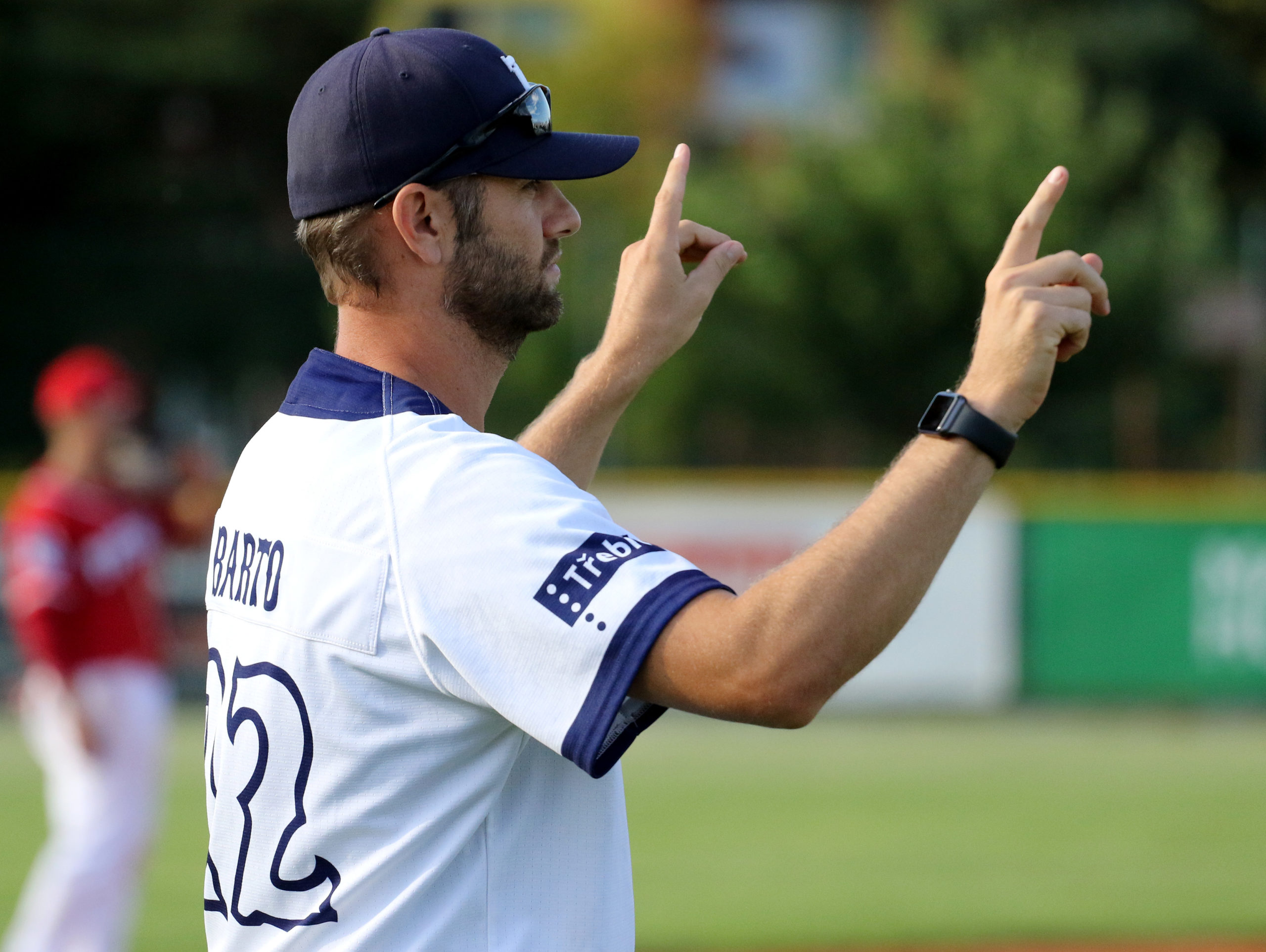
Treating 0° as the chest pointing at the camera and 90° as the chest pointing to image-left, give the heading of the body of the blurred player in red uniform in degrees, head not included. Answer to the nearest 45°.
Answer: approximately 315°

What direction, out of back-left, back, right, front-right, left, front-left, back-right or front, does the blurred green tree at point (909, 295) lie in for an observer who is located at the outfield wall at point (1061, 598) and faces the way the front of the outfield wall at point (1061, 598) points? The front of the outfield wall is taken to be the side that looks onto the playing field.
back

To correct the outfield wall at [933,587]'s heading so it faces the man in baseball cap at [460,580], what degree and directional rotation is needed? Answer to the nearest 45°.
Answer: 0° — it already faces them

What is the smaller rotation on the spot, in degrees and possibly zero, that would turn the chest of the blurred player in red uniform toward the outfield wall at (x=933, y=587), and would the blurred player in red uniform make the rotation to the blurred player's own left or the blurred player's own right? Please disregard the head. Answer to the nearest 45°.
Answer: approximately 90° to the blurred player's own left

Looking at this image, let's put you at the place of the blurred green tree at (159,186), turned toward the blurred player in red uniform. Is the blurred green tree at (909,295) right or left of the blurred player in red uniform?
left

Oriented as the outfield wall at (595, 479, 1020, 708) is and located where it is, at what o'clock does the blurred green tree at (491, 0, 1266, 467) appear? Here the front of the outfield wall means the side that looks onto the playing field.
The blurred green tree is roughly at 6 o'clock from the outfield wall.

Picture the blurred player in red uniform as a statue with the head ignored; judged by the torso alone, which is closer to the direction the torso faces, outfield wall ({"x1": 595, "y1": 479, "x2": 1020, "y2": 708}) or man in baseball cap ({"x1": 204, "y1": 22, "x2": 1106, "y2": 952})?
the man in baseball cap

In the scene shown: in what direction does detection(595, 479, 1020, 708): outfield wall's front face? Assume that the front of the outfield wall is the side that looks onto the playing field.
toward the camera

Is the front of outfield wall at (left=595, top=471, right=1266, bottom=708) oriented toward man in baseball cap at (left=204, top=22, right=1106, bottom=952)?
yes

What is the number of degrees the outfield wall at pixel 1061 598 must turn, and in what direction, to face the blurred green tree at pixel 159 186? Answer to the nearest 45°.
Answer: approximately 135° to its right

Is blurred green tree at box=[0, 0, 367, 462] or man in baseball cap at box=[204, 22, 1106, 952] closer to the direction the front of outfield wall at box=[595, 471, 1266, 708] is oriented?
the man in baseball cap

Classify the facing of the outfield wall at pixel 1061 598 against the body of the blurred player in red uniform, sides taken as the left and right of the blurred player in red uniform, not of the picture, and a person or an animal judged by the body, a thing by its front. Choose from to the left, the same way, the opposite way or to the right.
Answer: to the right

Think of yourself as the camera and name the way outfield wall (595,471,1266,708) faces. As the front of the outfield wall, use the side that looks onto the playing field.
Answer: facing the viewer

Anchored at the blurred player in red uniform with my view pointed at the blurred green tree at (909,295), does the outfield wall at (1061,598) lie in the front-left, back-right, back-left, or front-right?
front-right

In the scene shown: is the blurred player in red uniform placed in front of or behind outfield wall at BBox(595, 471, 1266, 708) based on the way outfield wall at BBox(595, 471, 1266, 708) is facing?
in front

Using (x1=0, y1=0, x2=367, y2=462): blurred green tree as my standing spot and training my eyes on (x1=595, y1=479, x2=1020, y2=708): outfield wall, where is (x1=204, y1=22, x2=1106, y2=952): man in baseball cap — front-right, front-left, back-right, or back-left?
front-right

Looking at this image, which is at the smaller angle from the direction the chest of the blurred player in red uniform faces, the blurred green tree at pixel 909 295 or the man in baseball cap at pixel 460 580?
the man in baseball cap

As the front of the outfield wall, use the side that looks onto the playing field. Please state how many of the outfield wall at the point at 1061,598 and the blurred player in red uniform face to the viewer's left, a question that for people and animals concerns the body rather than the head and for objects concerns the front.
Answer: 0

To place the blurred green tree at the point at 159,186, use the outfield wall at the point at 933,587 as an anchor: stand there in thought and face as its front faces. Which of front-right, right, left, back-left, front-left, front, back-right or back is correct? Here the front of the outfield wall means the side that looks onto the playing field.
back-right

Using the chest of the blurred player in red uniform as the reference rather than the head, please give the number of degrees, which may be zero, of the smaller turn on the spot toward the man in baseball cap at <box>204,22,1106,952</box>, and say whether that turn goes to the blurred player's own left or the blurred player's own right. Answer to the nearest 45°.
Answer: approximately 45° to the blurred player's own right

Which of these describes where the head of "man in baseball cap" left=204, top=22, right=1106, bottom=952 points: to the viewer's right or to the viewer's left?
to the viewer's right
